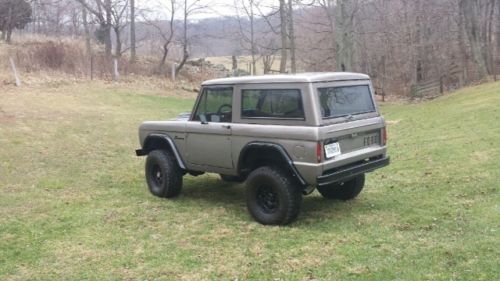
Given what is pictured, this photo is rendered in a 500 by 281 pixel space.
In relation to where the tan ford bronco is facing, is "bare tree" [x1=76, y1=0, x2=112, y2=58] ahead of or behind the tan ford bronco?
ahead

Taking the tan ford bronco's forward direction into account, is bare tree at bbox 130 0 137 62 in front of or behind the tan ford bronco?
in front

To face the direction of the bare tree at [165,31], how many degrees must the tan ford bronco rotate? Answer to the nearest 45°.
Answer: approximately 45° to its right

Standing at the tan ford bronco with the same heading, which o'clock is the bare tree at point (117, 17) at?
The bare tree is roughly at 1 o'clock from the tan ford bronco.

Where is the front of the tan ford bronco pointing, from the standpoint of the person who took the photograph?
facing away from the viewer and to the left of the viewer
